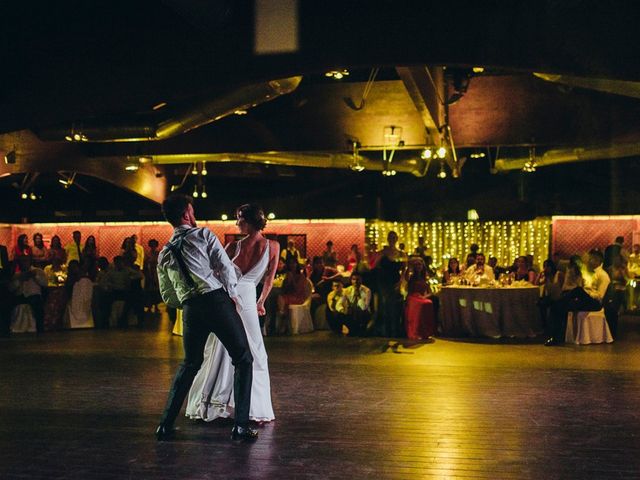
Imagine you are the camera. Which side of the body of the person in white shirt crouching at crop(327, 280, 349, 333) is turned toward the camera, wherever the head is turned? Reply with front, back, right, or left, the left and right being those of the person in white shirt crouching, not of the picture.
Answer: front

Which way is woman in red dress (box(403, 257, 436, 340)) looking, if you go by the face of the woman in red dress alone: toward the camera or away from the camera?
toward the camera

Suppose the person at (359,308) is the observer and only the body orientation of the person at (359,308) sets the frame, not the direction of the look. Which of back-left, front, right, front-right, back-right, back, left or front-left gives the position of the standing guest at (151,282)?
back-right

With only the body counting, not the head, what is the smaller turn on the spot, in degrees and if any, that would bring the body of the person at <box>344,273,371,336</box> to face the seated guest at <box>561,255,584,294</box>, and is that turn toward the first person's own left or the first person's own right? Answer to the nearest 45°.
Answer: approximately 90° to the first person's own left

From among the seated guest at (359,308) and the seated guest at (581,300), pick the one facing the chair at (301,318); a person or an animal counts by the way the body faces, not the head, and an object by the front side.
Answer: the seated guest at (581,300)

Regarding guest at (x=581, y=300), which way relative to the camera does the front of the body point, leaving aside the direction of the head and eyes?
to the viewer's left

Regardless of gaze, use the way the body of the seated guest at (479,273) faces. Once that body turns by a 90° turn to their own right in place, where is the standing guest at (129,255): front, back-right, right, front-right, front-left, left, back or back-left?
front

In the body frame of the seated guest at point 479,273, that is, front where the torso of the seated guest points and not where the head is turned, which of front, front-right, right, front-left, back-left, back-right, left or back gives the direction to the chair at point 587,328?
front-left

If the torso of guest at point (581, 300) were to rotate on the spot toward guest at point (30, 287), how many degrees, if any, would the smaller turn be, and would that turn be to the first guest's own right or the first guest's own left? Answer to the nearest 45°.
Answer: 0° — they already face them

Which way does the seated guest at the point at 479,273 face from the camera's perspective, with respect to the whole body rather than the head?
toward the camera

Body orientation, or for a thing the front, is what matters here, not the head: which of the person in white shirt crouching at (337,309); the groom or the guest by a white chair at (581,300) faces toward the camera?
the person in white shirt crouching

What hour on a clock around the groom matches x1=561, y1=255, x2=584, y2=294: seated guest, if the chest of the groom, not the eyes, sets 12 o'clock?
The seated guest is roughly at 12 o'clock from the groom.
